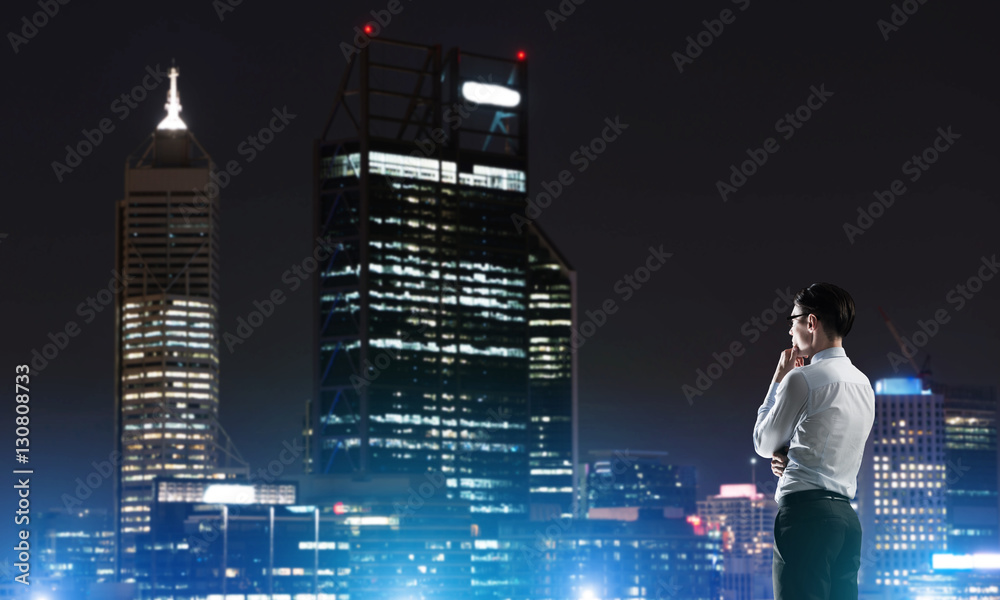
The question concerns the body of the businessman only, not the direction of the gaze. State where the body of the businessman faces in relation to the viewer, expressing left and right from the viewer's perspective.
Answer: facing away from the viewer and to the left of the viewer

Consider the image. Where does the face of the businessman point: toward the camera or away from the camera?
away from the camera
